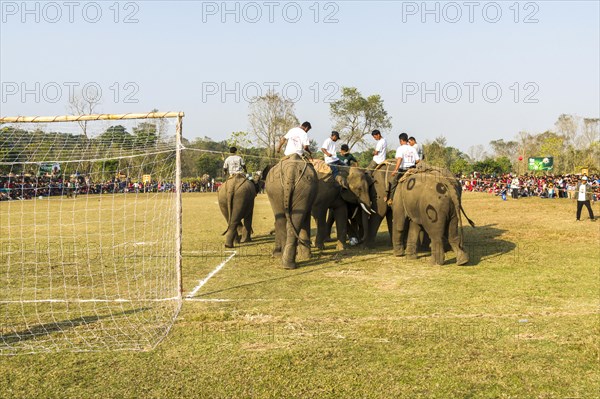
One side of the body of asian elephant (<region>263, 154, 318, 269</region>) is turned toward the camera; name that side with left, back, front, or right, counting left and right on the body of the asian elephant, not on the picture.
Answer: back

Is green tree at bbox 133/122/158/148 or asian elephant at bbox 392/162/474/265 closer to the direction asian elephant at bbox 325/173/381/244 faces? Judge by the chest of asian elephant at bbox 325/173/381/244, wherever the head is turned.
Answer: the asian elephant

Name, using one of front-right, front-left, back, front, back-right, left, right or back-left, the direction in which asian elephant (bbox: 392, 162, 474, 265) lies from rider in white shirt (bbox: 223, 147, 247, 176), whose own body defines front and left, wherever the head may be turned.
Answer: back-right

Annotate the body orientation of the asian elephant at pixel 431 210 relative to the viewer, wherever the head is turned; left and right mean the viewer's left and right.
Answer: facing away from the viewer and to the left of the viewer

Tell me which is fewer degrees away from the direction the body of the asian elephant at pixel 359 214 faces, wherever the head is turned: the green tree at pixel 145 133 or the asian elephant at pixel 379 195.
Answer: the asian elephant

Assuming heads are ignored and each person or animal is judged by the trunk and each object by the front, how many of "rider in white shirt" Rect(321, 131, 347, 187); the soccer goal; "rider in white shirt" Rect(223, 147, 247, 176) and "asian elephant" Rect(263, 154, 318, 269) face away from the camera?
3

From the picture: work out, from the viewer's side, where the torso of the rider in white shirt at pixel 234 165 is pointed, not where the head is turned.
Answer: away from the camera

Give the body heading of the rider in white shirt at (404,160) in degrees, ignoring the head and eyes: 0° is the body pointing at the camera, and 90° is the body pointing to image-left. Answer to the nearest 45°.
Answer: approximately 135°
